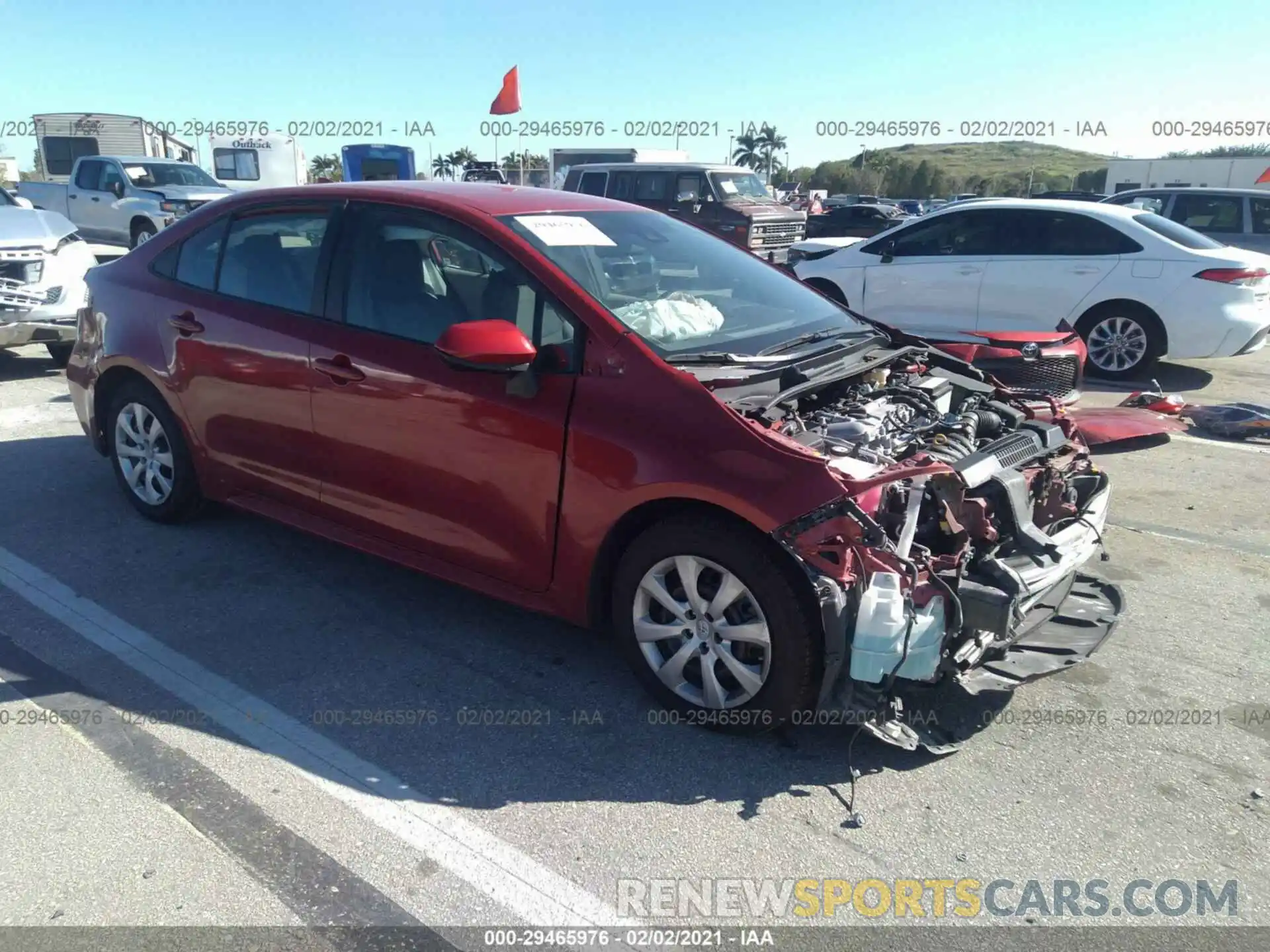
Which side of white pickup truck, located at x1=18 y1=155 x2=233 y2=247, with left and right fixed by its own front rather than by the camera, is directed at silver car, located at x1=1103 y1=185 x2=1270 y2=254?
front

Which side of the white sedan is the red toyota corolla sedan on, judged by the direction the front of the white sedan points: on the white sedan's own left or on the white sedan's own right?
on the white sedan's own left

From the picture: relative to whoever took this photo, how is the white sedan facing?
facing away from the viewer and to the left of the viewer

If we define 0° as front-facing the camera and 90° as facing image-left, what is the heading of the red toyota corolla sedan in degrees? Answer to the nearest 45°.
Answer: approximately 315°

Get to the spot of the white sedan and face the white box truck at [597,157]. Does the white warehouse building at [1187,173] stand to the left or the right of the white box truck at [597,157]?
right

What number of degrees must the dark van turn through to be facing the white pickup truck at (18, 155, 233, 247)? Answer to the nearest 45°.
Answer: approximately 135° to its right

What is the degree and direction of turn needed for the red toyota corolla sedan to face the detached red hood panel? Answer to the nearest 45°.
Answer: approximately 90° to its left

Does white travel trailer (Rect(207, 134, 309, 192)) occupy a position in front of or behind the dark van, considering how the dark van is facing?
behind

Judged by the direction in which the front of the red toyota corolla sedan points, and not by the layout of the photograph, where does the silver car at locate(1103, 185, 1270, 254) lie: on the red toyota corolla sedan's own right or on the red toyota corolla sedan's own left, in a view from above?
on the red toyota corolla sedan's own left

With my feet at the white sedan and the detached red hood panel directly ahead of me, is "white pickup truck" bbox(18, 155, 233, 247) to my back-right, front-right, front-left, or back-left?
back-right

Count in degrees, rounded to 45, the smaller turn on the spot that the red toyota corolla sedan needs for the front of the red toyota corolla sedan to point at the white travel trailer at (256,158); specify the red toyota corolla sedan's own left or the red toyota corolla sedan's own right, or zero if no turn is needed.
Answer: approximately 135° to the red toyota corolla sedan's own left

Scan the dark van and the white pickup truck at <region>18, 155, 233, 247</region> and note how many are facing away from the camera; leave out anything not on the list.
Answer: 0

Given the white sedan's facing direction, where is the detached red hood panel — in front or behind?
behind

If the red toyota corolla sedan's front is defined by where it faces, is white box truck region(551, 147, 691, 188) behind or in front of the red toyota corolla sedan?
behind

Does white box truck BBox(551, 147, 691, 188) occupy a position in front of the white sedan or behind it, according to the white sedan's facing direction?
in front
